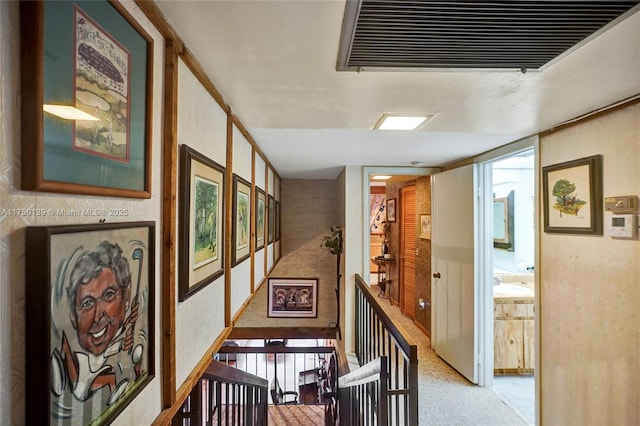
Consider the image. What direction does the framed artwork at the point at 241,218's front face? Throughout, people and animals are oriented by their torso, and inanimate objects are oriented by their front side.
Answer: to the viewer's right

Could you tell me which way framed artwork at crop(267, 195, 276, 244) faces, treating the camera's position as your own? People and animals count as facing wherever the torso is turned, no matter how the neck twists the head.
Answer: facing to the right of the viewer

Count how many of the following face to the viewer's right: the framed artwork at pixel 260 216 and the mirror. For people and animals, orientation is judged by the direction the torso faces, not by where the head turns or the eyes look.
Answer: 1

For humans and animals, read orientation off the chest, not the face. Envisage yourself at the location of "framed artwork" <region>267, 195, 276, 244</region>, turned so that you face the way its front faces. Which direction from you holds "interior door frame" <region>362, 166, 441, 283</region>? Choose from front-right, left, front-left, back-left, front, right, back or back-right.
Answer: front

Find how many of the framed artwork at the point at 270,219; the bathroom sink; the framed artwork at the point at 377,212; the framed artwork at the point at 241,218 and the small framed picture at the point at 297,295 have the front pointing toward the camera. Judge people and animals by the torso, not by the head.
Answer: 3

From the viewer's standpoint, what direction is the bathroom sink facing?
toward the camera

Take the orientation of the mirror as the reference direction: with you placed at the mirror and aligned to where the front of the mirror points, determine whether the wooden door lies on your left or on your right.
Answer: on your right

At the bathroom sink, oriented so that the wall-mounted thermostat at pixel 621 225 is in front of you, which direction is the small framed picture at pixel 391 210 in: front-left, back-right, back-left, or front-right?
back-right

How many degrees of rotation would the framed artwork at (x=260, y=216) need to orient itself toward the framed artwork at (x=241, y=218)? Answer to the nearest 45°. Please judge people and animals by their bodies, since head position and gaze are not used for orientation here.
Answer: approximately 90° to its right

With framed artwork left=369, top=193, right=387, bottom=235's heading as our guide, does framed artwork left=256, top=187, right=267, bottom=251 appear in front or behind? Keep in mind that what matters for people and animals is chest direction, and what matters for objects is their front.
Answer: in front

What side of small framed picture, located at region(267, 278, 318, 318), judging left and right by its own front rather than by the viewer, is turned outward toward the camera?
front

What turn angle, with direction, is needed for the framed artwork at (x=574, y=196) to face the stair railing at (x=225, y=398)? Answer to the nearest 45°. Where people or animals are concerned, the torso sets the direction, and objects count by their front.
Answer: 0° — it already faces it

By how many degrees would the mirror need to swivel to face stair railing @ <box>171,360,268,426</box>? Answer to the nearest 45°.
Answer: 0° — it already faces it
